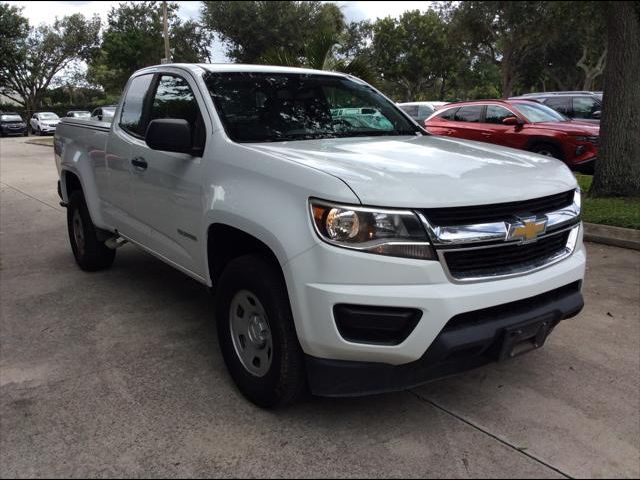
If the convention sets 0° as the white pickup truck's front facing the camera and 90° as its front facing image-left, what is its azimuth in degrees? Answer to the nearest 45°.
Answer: approximately 315°

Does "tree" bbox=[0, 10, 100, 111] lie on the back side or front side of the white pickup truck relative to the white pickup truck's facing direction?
on the back side

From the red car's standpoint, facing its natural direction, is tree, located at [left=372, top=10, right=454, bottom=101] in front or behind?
behind

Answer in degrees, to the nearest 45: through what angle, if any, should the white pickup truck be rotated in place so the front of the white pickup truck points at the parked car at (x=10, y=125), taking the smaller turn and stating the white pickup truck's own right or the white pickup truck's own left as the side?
approximately 180°

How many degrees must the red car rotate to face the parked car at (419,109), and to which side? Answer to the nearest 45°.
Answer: approximately 180°

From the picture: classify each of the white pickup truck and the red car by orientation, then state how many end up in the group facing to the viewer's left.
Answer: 0

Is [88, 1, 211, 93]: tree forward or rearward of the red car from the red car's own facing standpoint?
rearward

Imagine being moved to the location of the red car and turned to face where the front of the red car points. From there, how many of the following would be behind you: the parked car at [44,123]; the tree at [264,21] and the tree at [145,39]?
3

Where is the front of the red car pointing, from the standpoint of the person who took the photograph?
facing the viewer and to the right of the viewer

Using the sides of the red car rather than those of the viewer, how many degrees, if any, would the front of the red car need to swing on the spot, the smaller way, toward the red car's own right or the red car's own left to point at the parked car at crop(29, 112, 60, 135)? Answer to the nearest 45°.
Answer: approximately 180°

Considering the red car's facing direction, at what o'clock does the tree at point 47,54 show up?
The tree is roughly at 6 o'clock from the red car.
